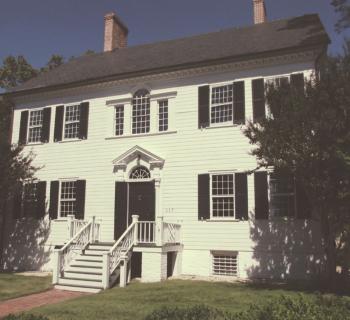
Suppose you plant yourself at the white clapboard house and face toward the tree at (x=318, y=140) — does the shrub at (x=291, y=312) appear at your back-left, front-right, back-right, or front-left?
front-right

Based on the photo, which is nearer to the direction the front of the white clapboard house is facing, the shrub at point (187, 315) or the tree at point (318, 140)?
the shrub

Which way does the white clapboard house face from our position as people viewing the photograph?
facing the viewer and to the left of the viewer

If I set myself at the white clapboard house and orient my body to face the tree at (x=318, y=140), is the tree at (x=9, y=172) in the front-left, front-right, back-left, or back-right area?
back-right

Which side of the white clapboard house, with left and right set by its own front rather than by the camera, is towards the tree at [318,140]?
left

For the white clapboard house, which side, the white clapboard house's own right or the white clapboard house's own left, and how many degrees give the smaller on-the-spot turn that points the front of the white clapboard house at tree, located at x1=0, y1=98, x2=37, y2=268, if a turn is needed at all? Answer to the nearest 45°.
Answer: approximately 45° to the white clapboard house's own right

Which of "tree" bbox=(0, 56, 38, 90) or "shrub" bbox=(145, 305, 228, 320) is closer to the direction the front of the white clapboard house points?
the shrub

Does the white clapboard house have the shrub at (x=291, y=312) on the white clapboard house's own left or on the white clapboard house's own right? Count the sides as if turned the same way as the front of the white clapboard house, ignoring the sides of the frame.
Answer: on the white clapboard house's own left

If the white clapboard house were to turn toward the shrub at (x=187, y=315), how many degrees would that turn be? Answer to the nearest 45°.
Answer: approximately 45° to its left
